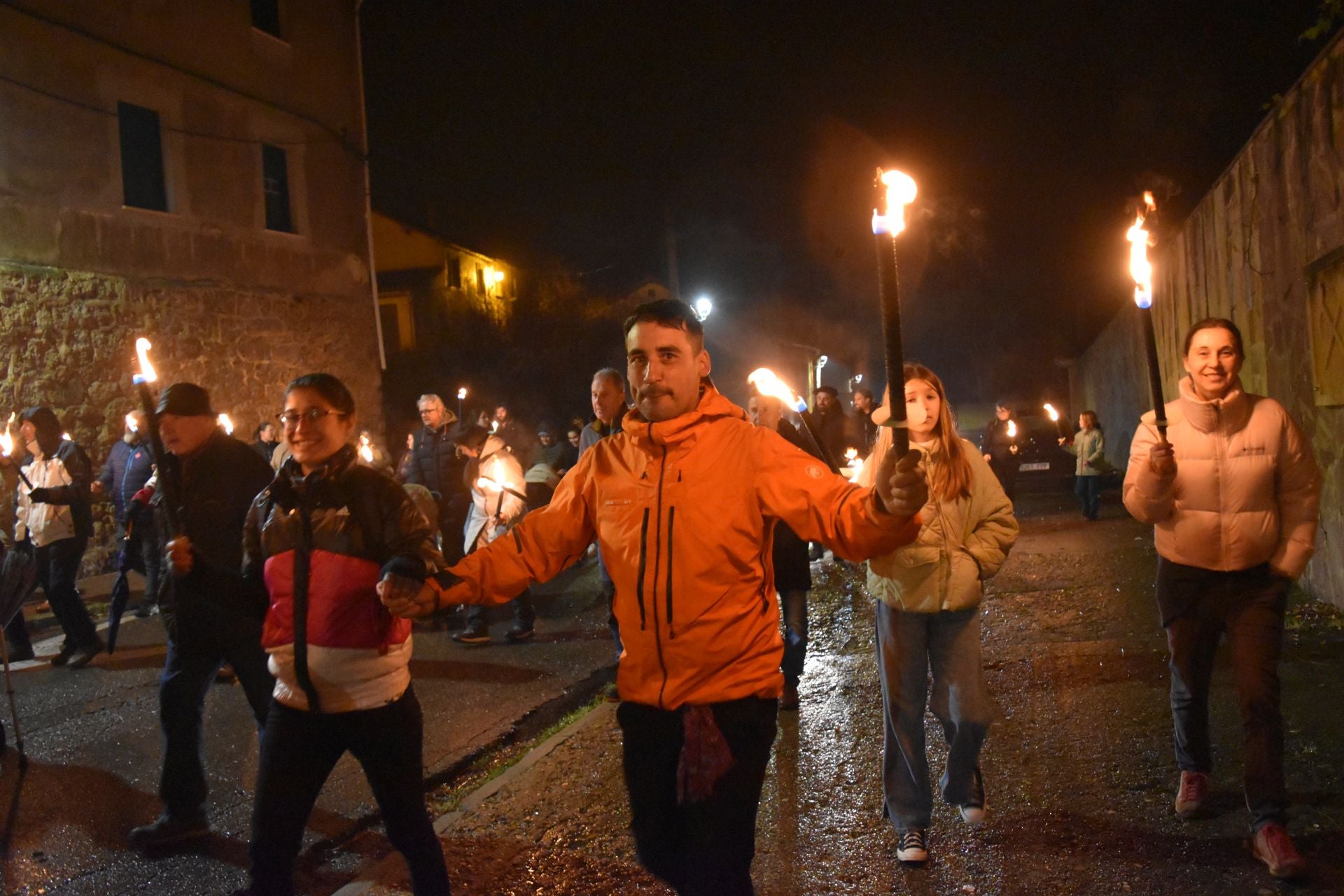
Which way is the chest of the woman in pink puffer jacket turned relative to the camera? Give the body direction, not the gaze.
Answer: toward the camera

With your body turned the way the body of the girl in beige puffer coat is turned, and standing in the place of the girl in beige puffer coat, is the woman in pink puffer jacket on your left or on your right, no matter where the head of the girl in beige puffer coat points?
on your left

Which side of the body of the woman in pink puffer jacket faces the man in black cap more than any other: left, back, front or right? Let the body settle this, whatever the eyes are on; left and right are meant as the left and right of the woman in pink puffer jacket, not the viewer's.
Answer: right

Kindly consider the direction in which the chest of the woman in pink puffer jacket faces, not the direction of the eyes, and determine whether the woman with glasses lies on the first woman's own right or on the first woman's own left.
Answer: on the first woman's own right

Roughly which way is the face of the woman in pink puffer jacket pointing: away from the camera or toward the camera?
toward the camera

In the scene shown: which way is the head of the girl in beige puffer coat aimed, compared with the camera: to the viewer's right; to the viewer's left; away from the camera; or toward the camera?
toward the camera

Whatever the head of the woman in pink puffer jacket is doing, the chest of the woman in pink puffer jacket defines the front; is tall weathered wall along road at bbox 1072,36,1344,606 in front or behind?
behind

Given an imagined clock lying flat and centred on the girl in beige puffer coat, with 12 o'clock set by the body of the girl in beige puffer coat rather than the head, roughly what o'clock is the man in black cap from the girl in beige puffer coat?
The man in black cap is roughly at 3 o'clock from the girl in beige puffer coat.

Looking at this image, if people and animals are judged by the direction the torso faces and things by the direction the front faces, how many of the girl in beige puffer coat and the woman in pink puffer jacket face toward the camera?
2

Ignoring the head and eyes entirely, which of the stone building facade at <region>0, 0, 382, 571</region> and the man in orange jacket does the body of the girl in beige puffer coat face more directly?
the man in orange jacket

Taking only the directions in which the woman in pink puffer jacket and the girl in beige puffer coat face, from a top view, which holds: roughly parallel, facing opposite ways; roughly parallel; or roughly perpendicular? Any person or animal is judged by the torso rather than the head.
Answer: roughly parallel

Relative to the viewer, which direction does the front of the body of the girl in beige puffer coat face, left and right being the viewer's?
facing the viewer
